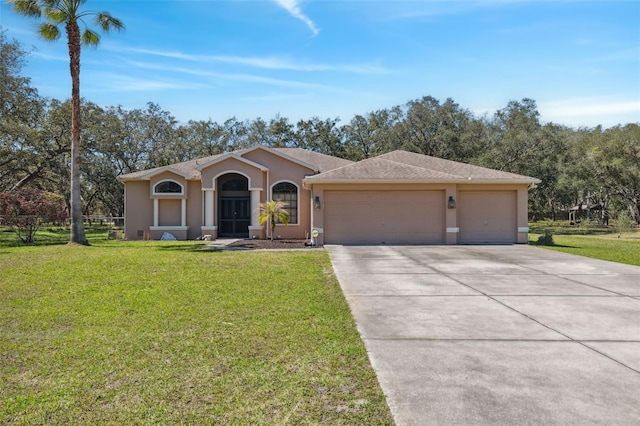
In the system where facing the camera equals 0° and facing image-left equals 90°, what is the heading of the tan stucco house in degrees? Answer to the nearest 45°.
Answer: approximately 0°

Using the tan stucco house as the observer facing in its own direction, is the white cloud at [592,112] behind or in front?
behind

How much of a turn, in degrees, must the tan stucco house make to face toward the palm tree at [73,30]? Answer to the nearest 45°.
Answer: approximately 90° to its right

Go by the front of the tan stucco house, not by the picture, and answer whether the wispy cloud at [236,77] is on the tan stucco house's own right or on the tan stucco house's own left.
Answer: on the tan stucco house's own right
